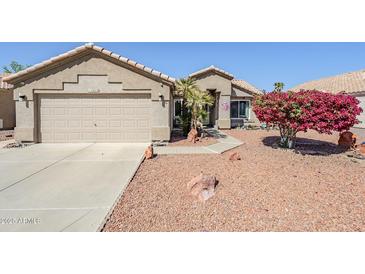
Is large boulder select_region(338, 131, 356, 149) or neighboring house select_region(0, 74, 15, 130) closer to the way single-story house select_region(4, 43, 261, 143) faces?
the large boulder

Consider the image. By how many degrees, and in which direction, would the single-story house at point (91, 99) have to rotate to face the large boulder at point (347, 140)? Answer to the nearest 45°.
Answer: approximately 90° to its left

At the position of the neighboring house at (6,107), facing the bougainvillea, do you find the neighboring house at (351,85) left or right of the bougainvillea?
left

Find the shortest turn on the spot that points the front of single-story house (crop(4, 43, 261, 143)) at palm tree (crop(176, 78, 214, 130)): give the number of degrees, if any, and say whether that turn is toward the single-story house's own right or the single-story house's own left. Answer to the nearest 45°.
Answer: approximately 90° to the single-story house's own left

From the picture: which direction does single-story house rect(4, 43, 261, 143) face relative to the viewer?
toward the camera

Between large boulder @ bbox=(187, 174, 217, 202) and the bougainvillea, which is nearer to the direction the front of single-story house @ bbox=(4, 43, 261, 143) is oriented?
the large boulder

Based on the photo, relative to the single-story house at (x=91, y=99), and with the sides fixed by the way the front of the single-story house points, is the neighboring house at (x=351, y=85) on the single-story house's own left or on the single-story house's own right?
on the single-story house's own left

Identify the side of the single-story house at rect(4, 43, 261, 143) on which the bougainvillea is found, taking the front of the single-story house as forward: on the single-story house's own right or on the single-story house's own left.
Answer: on the single-story house's own left

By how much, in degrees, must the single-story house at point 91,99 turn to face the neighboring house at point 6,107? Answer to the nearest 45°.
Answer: approximately 135° to its right

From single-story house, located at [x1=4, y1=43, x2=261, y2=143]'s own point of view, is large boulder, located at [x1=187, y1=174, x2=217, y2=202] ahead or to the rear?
ahead
